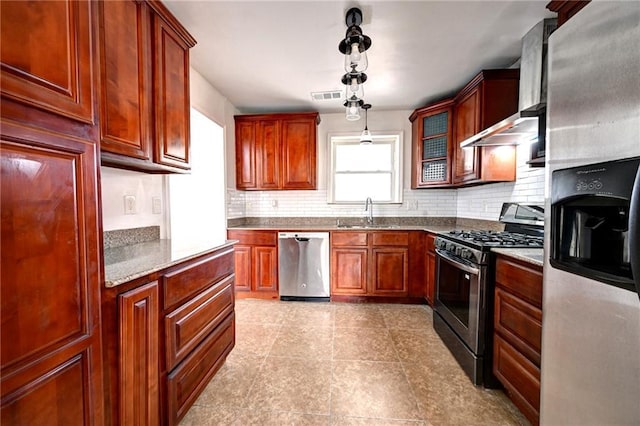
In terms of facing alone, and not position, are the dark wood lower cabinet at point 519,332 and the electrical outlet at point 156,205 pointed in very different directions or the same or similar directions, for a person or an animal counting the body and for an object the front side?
very different directions

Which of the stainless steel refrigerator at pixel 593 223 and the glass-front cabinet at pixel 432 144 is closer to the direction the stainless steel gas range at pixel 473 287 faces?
the stainless steel refrigerator

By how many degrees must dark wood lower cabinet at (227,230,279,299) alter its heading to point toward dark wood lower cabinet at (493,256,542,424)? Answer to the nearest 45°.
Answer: approximately 45° to its left

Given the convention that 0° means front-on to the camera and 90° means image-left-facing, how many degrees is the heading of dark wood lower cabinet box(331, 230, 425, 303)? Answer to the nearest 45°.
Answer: approximately 0°

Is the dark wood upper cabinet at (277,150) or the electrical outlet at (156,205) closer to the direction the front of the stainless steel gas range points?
the electrical outlet

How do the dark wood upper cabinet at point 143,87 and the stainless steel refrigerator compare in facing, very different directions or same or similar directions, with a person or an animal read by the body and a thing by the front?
very different directions

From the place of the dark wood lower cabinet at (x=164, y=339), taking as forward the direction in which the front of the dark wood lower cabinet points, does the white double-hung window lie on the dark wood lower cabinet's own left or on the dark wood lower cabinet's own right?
on the dark wood lower cabinet's own left

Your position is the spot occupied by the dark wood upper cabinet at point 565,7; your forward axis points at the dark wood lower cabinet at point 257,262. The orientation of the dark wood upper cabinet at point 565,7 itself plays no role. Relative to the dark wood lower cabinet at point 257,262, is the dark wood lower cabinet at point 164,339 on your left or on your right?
left

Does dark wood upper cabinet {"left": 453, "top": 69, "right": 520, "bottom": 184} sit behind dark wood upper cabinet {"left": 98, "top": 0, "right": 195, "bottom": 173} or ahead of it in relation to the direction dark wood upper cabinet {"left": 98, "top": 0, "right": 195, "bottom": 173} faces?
ahead

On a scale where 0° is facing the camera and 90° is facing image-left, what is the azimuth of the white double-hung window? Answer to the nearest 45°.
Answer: approximately 0°
